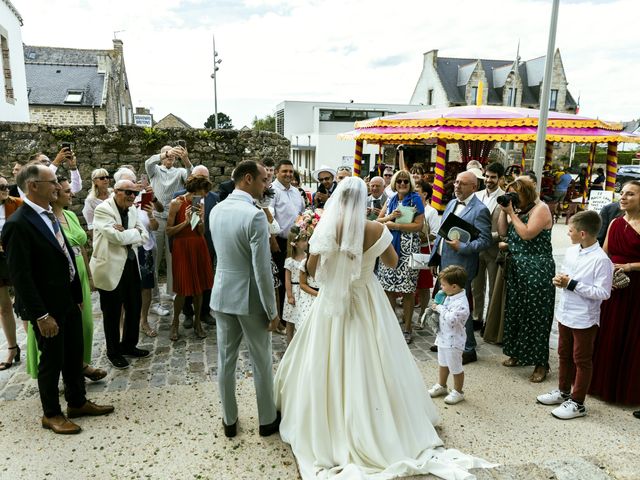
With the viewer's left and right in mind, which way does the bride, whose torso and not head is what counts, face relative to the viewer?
facing away from the viewer

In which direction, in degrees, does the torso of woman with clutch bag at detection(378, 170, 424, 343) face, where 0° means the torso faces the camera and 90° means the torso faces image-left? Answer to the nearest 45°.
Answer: approximately 0°

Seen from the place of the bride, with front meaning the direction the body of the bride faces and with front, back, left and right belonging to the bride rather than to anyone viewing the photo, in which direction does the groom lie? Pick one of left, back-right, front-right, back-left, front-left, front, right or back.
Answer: left

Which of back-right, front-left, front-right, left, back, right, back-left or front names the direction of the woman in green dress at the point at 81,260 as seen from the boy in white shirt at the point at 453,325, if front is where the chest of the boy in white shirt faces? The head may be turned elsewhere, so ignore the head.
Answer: front-right

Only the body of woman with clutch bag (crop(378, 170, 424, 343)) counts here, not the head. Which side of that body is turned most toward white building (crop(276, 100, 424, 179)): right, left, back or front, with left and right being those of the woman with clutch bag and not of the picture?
back

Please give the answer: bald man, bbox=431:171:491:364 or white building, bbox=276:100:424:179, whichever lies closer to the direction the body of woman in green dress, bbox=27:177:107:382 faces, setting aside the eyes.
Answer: the bald man

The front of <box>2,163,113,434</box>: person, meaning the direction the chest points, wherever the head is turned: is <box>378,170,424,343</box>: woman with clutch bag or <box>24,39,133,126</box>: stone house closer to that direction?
the woman with clutch bag

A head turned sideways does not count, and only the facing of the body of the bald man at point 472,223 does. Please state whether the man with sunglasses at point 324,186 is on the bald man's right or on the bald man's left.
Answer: on the bald man's right

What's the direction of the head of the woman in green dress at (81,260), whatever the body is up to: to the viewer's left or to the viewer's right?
to the viewer's right

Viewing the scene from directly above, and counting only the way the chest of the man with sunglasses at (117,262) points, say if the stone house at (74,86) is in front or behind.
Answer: behind

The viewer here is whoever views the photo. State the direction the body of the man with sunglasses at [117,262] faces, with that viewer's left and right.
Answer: facing the viewer and to the right of the viewer

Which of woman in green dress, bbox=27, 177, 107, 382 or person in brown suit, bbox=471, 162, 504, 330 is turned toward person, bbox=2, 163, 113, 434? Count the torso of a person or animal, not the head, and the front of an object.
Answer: the person in brown suit

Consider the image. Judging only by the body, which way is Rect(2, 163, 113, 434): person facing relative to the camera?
to the viewer's right

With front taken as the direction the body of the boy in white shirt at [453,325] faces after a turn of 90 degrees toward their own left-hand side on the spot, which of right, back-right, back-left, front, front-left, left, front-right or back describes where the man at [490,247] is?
back-left

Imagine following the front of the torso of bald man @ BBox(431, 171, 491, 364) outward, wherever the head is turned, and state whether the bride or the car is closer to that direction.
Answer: the bride
